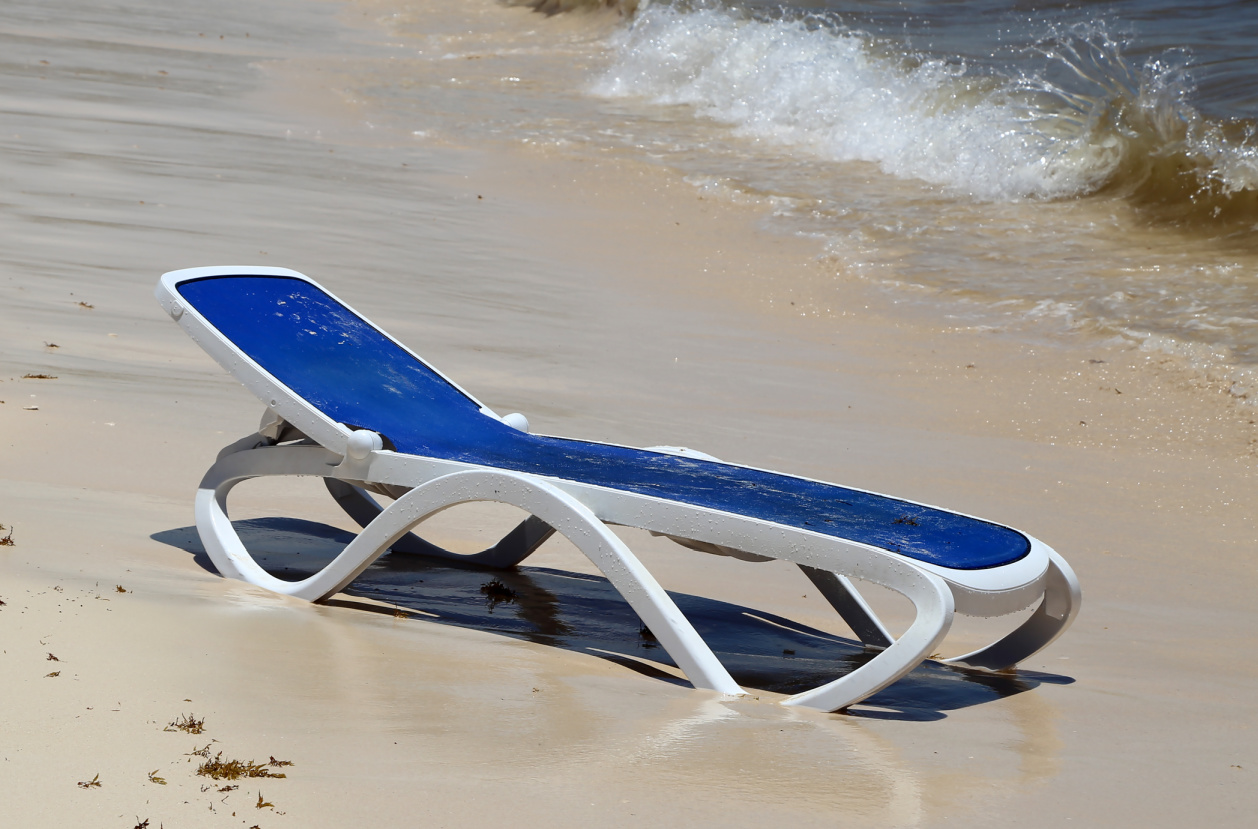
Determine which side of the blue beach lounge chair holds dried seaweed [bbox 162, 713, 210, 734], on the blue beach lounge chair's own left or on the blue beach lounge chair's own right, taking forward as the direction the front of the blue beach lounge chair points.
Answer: on the blue beach lounge chair's own right

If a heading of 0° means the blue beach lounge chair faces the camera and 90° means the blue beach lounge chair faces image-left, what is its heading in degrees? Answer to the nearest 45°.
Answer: approximately 315°

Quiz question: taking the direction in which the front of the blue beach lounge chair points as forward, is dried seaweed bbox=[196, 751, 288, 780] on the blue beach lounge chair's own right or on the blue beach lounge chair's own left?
on the blue beach lounge chair's own right
